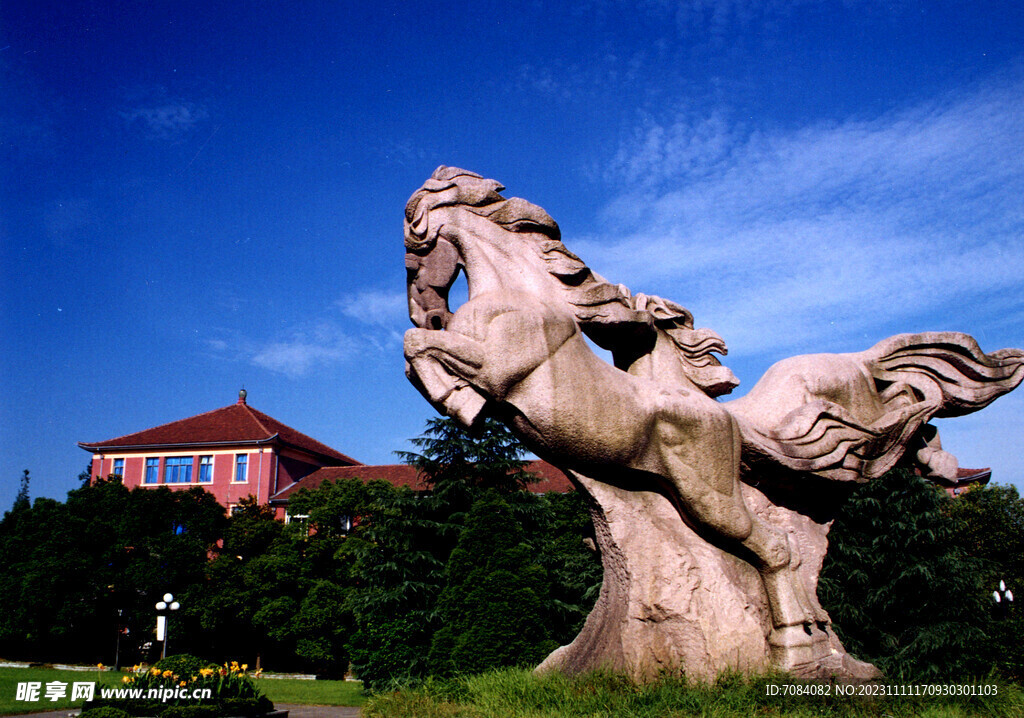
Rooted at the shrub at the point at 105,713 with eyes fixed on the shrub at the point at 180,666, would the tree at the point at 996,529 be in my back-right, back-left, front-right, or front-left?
front-right

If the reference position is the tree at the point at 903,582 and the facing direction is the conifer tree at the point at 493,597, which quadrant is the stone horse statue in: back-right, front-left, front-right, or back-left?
front-left

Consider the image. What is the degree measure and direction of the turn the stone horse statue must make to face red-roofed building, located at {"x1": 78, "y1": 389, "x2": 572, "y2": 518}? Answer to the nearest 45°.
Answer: approximately 45° to its right

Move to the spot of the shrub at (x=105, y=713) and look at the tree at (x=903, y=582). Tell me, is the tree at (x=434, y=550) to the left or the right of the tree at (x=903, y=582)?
left

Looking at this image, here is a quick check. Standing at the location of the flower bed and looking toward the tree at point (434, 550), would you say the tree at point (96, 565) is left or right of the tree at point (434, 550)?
left

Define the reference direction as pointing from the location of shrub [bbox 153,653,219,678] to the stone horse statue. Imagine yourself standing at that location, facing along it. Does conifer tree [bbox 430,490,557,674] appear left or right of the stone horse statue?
left

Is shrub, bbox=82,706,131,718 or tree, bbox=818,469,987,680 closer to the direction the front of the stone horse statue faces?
the shrub

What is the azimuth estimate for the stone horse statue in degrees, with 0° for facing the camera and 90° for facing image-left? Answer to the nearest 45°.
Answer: approximately 90°

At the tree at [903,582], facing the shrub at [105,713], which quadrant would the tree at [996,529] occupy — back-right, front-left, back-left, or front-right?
back-right
